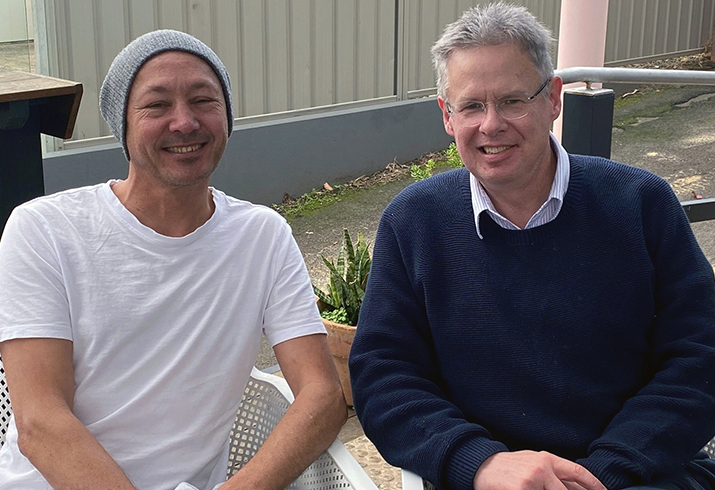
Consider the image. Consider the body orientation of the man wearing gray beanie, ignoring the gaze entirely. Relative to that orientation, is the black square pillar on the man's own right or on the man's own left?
on the man's own left

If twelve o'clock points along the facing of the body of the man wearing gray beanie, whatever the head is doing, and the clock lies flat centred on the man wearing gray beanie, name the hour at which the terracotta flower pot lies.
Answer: The terracotta flower pot is roughly at 7 o'clock from the man wearing gray beanie.

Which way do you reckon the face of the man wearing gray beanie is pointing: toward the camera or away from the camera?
toward the camera

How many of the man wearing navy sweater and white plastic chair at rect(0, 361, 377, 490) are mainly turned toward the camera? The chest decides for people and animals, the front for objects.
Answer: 2

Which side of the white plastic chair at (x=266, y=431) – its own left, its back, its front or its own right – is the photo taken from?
front

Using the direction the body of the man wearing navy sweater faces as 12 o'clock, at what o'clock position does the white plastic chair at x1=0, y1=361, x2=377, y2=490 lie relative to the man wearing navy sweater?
The white plastic chair is roughly at 3 o'clock from the man wearing navy sweater.

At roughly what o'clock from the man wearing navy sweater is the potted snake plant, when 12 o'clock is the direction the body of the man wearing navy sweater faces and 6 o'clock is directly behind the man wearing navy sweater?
The potted snake plant is roughly at 5 o'clock from the man wearing navy sweater.

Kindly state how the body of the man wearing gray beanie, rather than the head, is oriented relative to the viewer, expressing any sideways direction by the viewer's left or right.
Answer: facing the viewer

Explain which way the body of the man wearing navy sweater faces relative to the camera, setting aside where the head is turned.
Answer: toward the camera

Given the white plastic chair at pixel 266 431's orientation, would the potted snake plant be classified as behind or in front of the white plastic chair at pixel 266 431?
behind

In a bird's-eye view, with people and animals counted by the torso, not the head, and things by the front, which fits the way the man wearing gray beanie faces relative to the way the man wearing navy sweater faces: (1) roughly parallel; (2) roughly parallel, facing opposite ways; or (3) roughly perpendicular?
roughly parallel

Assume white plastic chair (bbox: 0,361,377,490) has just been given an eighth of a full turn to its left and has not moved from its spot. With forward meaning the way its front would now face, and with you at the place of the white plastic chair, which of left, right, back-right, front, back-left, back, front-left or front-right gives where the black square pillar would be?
left

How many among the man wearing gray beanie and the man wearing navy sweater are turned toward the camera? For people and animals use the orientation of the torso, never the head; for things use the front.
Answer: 2

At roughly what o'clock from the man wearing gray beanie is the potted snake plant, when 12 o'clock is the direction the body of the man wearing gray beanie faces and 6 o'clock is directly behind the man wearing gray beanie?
The potted snake plant is roughly at 7 o'clock from the man wearing gray beanie.
